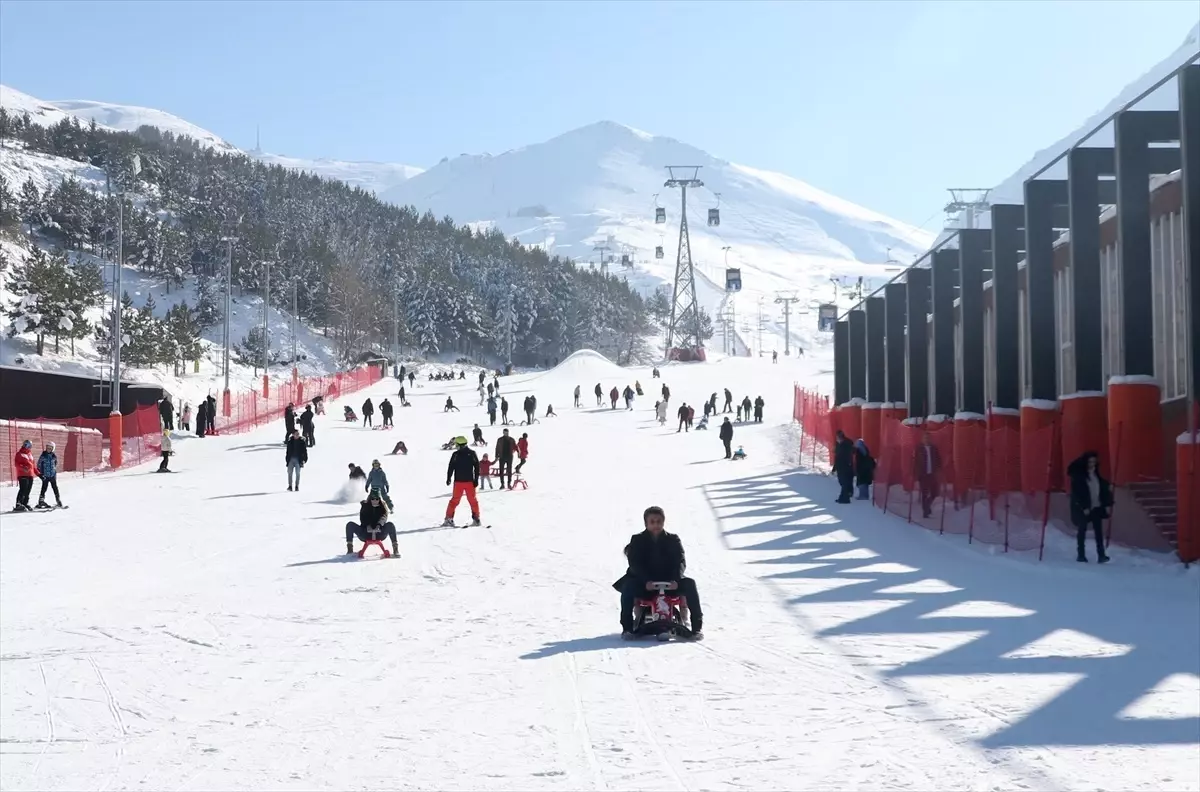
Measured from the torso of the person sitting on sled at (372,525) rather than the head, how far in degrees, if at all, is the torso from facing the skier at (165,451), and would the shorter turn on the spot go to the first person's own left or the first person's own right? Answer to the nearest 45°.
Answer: approximately 180°

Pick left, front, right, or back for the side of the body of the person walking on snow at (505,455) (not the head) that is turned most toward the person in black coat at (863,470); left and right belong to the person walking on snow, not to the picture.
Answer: left

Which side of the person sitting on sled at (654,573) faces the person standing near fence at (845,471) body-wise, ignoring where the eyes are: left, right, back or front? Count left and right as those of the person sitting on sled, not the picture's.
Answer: back

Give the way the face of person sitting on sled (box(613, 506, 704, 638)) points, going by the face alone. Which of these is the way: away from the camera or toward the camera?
toward the camera

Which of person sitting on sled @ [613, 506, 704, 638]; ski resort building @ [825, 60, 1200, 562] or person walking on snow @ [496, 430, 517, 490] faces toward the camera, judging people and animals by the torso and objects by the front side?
the person sitting on sled

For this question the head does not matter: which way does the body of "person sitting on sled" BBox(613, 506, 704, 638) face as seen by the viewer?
toward the camera

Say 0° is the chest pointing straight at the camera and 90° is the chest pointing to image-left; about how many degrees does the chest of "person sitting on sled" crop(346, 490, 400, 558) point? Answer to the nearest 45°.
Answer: approximately 0°

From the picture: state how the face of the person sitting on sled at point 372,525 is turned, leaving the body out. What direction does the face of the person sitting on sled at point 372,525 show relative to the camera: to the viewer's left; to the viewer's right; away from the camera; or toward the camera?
toward the camera

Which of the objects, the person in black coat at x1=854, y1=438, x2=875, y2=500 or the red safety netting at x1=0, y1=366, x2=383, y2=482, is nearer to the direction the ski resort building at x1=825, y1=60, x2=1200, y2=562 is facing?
the red safety netting

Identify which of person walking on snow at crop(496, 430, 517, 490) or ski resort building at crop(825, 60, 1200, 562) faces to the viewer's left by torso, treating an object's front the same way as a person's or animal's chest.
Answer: the ski resort building
